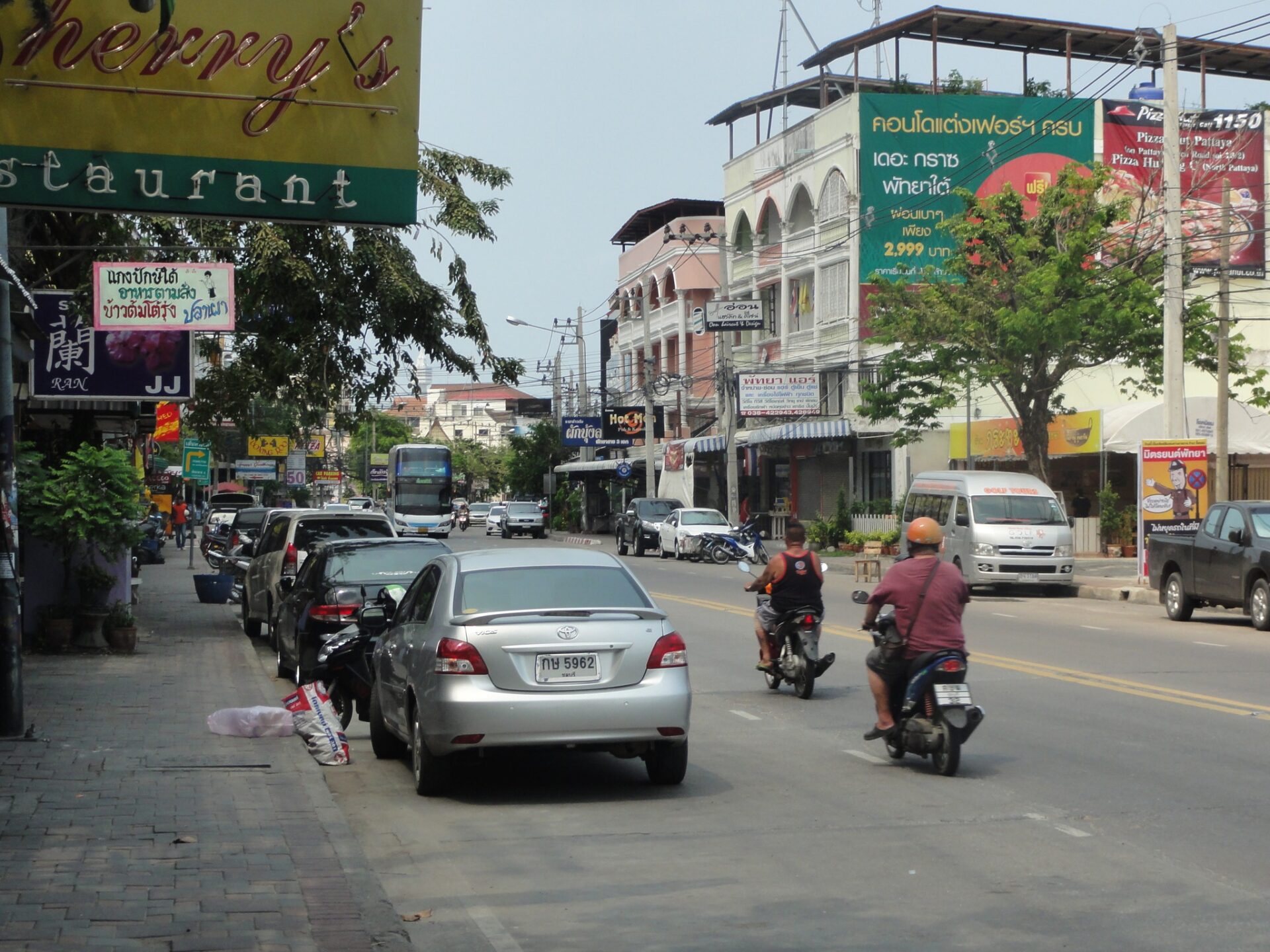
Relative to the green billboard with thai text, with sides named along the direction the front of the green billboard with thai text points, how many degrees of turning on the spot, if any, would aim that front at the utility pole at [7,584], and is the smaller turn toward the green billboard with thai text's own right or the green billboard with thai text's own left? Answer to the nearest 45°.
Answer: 0° — it already faces it

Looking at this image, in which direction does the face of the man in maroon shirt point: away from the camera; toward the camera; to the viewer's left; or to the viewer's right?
away from the camera

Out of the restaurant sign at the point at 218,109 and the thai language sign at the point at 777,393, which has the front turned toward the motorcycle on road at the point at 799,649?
the thai language sign

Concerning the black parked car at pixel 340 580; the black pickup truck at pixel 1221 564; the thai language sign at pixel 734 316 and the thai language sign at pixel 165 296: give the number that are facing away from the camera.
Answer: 1

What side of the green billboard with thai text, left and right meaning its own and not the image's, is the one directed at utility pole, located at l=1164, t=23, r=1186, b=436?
front

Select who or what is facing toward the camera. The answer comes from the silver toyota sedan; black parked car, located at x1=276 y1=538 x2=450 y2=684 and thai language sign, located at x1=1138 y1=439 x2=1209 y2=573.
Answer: the thai language sign

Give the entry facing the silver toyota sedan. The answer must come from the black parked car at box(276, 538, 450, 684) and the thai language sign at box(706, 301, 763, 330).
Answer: the thai language sign

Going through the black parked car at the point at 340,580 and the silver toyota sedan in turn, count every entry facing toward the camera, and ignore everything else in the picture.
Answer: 0

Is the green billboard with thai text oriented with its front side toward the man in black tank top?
yes

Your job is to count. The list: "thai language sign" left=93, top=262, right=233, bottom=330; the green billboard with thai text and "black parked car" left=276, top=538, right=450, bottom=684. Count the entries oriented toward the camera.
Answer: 2

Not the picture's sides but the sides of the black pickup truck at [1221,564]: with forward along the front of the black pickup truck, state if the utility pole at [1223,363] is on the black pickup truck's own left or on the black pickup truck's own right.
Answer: on the black pickup truck's own left

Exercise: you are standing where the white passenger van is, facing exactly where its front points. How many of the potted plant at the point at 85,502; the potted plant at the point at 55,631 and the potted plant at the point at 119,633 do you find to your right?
3

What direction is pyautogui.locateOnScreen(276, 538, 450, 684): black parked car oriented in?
away from the camera

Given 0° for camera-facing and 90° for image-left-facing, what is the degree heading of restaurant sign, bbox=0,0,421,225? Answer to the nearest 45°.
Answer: approximately 0°
